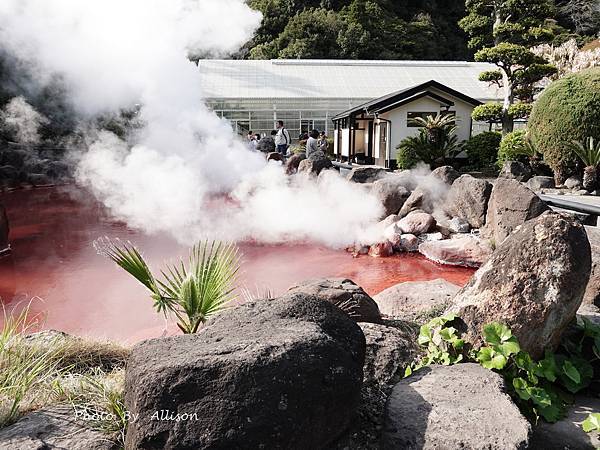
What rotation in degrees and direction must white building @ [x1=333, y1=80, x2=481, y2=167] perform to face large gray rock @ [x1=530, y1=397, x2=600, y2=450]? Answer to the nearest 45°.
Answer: approximately 45° to its left

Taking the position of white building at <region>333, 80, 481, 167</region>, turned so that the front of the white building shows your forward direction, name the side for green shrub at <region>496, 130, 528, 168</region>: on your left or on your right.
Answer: on your left

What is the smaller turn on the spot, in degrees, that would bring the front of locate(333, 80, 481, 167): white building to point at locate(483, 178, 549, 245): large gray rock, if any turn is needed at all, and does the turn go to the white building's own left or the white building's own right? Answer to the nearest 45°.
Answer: approximately 45° to the white building's own left

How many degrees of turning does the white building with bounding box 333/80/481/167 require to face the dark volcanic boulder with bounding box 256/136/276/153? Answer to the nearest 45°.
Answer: approximately 45° to its right

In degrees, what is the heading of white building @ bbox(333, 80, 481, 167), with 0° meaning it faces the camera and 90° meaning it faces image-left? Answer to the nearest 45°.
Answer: approximately 45°

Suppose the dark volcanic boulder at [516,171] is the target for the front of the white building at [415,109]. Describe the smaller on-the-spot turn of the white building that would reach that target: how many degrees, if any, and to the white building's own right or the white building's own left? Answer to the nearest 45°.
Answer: approximately 90° to the white building's own left

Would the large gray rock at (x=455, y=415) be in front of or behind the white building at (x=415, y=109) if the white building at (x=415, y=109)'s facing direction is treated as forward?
in front

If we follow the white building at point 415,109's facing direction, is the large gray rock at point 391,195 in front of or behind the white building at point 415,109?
in front

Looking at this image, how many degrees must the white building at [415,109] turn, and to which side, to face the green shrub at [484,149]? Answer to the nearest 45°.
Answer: approximately 90° to its left

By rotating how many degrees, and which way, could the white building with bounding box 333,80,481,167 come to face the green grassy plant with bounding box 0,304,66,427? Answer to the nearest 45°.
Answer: approximately 45° to its left
